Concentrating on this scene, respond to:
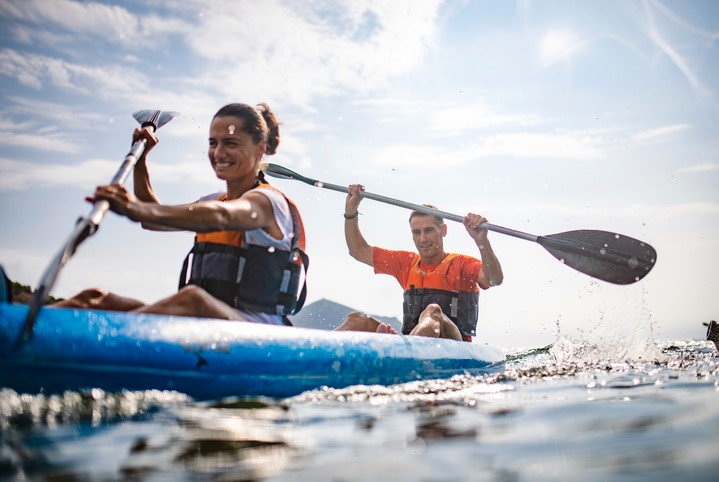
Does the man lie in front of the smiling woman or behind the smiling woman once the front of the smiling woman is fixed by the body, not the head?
behind

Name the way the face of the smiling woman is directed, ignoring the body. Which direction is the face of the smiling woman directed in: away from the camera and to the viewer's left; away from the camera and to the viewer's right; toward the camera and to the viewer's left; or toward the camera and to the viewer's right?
toward the camera and to the viewer's left

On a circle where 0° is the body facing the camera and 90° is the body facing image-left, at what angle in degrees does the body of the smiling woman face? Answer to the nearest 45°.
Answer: approximately 45°
